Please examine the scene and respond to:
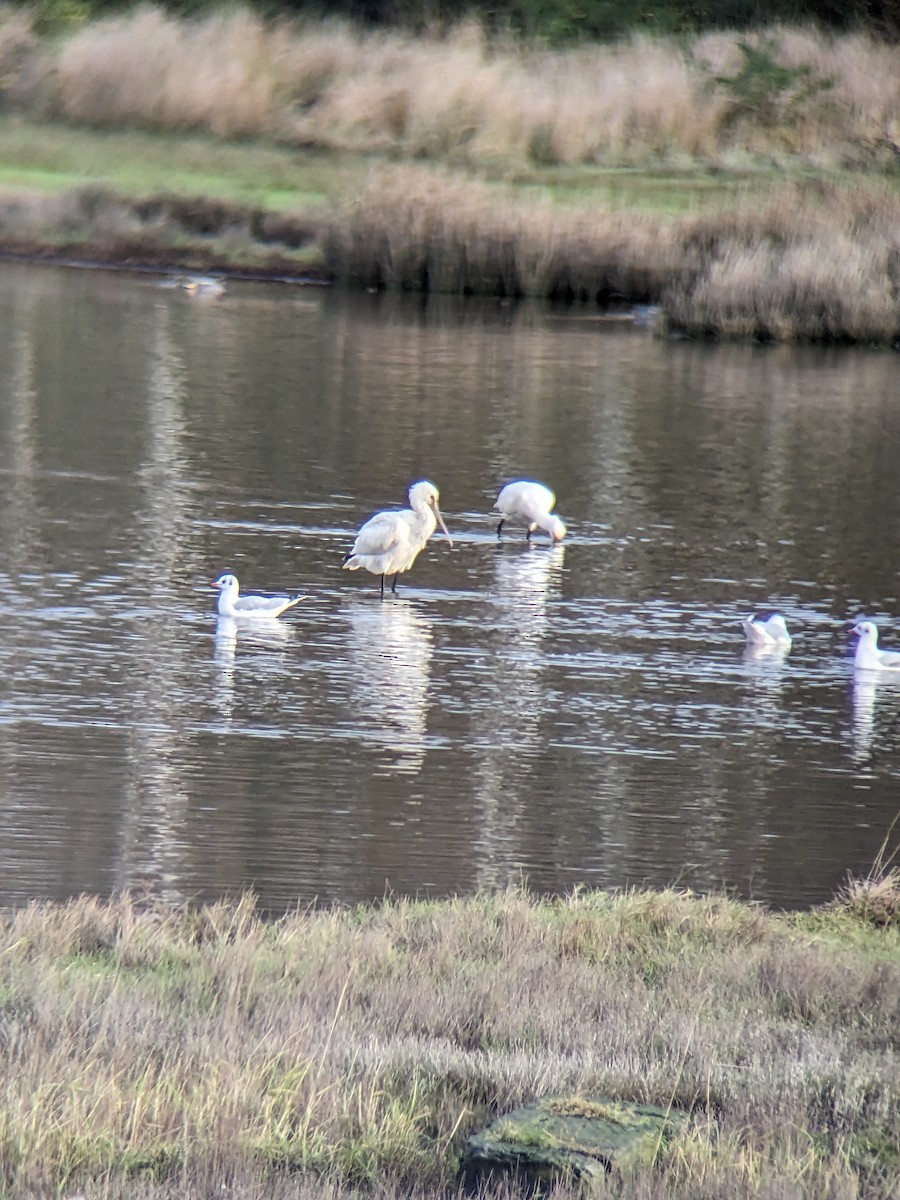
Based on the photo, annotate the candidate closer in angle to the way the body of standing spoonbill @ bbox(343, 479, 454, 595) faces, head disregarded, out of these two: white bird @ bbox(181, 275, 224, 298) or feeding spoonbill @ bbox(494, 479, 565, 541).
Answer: the feeding spoonbill

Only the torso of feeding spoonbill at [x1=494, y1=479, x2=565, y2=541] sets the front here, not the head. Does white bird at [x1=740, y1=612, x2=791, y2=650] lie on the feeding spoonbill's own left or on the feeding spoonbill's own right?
on the feeding spoonbill's own right

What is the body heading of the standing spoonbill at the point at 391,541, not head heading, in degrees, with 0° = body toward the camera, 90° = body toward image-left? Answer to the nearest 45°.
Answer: approximately 270°

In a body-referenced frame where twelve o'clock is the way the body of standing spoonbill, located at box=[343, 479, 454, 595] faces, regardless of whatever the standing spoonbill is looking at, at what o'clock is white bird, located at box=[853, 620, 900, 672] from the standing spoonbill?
The white bird is roughly at 1 o'clock from the standing spoonbill.

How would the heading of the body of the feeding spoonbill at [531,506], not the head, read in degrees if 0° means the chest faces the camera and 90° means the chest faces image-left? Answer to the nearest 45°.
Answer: approximately 270°

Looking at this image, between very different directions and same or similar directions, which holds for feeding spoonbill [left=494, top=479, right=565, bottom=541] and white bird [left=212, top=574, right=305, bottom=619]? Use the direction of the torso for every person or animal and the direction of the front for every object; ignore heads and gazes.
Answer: very different directions

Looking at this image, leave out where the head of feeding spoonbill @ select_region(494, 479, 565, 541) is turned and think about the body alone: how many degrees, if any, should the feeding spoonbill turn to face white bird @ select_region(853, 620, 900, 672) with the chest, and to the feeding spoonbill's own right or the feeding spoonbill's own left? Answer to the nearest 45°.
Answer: approximately 45° to the feeding spoonbill's own right

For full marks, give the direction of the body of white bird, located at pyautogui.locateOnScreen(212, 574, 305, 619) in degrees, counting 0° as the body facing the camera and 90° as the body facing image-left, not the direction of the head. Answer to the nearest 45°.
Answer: approximately 90°

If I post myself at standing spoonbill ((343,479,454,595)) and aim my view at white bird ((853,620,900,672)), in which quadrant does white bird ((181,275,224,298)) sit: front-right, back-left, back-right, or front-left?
back-left
